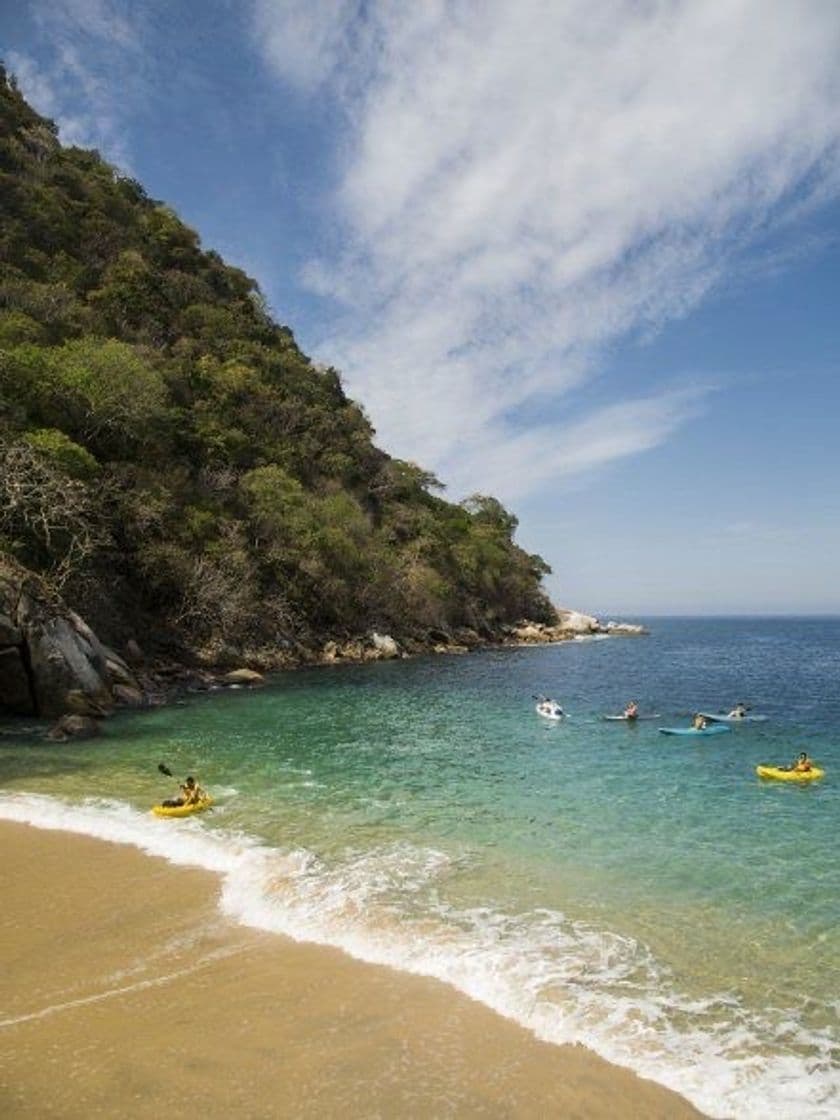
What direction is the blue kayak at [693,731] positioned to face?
to the viewer's left

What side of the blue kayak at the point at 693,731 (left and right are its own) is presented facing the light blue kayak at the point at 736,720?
right

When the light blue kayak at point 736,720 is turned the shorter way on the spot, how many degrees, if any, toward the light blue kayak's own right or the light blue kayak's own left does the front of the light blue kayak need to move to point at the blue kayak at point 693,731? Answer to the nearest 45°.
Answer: approximately 90° to the light blue kayak's own left

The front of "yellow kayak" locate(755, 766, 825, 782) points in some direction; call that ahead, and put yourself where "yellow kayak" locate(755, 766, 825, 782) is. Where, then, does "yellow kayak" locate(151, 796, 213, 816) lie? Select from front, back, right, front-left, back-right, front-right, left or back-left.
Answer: front-left

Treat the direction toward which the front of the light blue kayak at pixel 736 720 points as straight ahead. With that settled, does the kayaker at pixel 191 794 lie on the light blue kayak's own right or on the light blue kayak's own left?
on the light blue kayak's own left

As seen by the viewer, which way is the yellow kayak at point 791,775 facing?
to the viewer's left

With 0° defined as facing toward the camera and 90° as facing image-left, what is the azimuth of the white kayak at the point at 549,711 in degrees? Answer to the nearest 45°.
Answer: approximately 315°

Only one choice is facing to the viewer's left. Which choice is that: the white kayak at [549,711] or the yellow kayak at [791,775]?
the yellow kayak

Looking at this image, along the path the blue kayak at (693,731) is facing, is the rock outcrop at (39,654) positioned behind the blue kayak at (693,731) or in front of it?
in front

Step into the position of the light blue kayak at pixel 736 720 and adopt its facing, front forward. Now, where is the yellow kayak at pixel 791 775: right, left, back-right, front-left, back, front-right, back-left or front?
left

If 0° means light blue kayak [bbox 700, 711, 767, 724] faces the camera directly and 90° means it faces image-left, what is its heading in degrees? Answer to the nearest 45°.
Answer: approximately 90°

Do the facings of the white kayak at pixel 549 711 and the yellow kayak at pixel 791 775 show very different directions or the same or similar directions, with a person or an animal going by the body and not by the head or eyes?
very different directions
